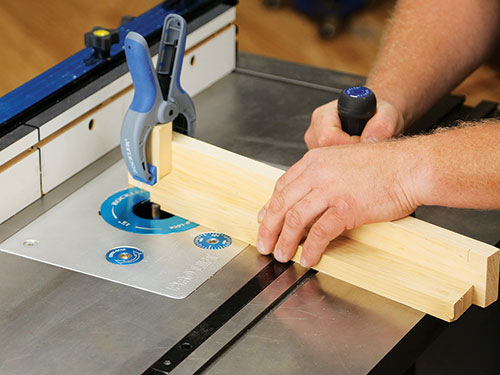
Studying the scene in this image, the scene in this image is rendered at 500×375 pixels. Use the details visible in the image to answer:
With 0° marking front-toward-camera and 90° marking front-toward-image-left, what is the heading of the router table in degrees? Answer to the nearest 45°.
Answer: approximately 315°
